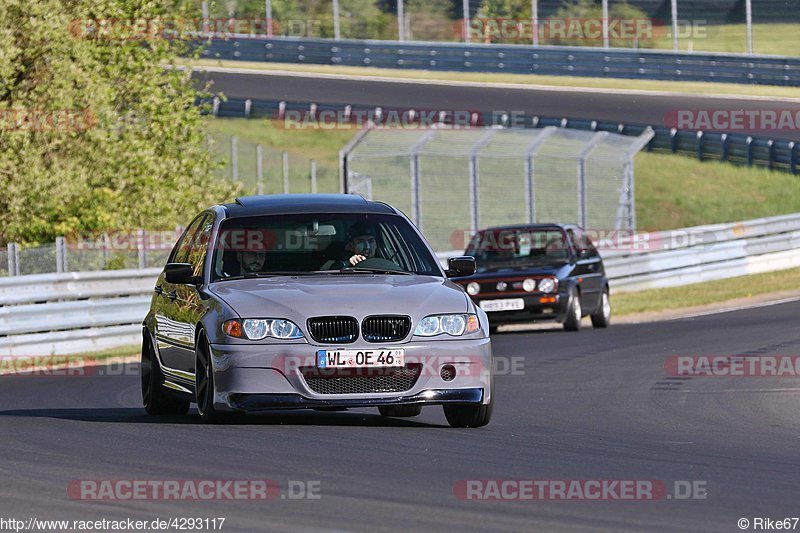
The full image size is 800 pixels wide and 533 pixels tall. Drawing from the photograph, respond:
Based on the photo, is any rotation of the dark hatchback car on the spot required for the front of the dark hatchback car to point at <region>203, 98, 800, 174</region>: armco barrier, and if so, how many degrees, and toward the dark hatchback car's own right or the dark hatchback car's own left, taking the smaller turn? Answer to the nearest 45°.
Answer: approximately 135° to the dark hatchback car's own right

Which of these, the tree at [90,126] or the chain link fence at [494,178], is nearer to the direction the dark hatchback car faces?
the tree

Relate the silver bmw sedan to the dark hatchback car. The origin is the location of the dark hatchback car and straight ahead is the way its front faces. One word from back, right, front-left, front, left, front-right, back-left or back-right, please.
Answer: front-left

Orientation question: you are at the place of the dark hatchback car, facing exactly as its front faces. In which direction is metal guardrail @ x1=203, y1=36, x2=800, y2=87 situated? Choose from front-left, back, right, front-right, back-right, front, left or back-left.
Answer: back-right

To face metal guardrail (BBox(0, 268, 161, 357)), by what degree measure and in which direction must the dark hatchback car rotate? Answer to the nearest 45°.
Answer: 0° — it already faces it

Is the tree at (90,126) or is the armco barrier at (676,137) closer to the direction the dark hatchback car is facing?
the tree

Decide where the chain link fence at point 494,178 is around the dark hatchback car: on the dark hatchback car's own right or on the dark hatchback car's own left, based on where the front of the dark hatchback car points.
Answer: on the dark hatchback car's own right

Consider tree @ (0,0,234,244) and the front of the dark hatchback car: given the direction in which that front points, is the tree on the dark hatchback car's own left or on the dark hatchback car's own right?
on the dark hatchback car's own right

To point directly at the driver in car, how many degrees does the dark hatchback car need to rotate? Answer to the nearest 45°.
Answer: approximately 45° to its left
